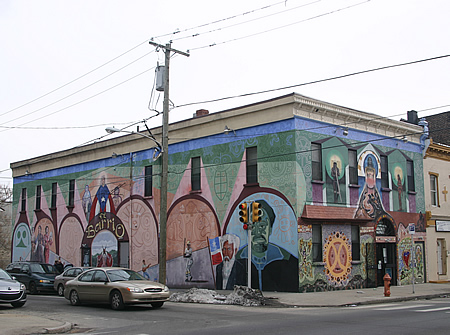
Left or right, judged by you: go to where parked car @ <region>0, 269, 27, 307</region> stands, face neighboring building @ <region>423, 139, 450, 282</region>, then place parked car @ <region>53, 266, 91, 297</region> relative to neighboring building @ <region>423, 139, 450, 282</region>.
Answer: left

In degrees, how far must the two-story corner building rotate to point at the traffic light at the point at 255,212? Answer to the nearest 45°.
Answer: approximately 45° to its right

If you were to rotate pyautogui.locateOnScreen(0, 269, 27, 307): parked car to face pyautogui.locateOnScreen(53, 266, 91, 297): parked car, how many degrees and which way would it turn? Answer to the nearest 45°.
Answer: approximately 135° to its left

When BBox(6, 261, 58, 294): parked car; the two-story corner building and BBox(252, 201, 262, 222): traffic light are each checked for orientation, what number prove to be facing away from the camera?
0

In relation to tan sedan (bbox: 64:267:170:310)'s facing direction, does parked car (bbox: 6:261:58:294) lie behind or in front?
behind

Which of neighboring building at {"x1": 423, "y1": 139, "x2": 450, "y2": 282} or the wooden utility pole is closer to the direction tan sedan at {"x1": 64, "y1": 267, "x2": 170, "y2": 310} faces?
the neighboring building

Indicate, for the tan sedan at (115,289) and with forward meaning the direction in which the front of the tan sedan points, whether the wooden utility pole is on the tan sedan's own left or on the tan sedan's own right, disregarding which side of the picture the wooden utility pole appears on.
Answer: on the tan sedan's own left
